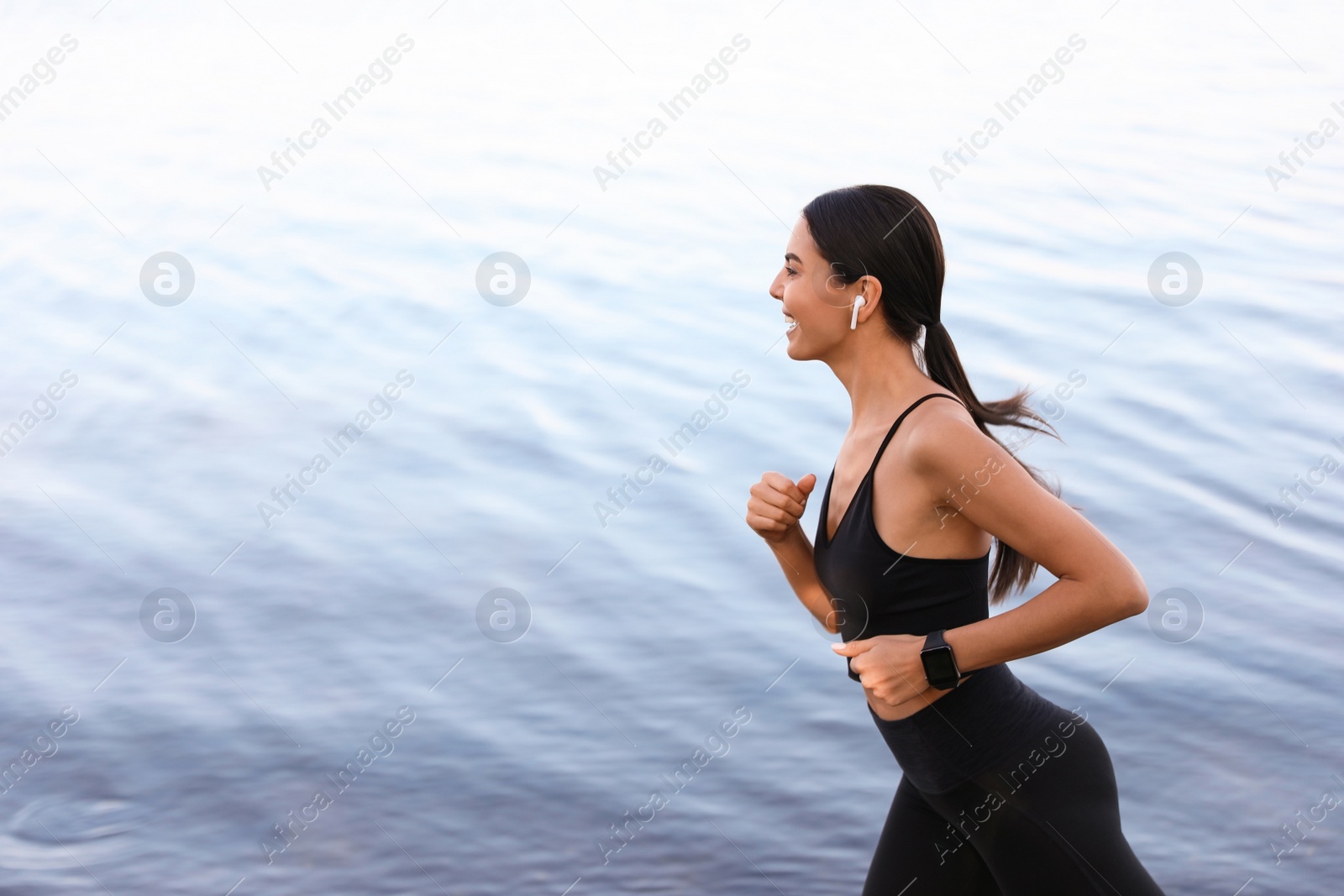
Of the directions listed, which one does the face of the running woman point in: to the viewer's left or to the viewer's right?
to the viewer's left

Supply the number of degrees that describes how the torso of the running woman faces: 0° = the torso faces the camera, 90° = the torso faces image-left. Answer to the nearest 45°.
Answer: approximately 90°
